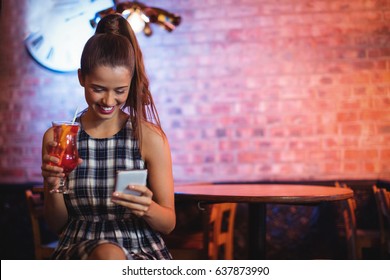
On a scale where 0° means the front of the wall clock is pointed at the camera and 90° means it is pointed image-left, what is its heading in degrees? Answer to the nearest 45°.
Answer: approximately 0°

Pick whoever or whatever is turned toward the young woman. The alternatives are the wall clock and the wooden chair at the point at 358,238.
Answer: the wall clock

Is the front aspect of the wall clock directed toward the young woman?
yes
